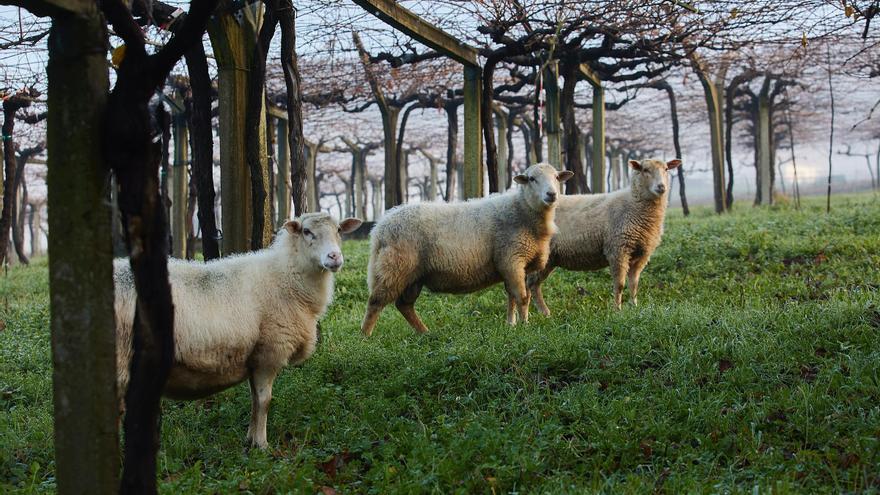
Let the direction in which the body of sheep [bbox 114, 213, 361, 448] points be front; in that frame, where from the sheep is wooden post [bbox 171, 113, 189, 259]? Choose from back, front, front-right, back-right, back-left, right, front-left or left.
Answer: left

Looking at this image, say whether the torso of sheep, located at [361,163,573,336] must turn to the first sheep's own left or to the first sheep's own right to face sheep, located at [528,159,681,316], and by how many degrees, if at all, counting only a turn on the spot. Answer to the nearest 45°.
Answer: approximately 45° to the first sheep's own left

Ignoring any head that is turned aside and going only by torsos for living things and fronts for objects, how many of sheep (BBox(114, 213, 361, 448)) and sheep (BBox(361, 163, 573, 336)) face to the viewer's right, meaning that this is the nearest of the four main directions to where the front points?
2

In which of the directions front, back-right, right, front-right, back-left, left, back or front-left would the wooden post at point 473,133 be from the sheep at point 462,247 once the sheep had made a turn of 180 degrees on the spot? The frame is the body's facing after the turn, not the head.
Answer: right

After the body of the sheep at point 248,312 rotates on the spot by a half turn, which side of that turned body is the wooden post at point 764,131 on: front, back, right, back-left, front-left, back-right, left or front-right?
back-right

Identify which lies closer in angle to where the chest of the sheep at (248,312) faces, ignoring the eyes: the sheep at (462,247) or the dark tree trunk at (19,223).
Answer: the sheep

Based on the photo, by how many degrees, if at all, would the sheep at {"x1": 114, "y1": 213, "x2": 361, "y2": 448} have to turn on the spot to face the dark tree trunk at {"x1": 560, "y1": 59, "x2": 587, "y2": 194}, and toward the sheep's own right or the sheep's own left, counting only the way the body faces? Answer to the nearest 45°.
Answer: approximately 45° to the sheep's own left

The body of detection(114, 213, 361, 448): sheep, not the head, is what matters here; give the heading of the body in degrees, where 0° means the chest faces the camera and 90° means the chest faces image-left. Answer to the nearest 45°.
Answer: approximately 270°

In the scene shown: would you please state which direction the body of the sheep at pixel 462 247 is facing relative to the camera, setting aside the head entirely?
to the viewer's right

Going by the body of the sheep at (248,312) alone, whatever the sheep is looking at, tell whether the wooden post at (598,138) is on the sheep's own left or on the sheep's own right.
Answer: on the sheep's own left

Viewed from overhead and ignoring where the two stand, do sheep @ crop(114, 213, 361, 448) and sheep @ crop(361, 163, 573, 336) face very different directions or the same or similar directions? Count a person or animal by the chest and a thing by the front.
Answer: same or similar directions

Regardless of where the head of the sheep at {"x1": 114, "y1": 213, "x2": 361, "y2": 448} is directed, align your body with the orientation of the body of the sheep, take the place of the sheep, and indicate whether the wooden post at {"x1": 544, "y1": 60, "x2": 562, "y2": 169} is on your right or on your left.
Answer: on your left

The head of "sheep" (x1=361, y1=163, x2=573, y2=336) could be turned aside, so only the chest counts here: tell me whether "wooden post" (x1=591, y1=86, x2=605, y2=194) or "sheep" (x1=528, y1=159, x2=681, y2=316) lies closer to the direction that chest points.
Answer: the sheep
